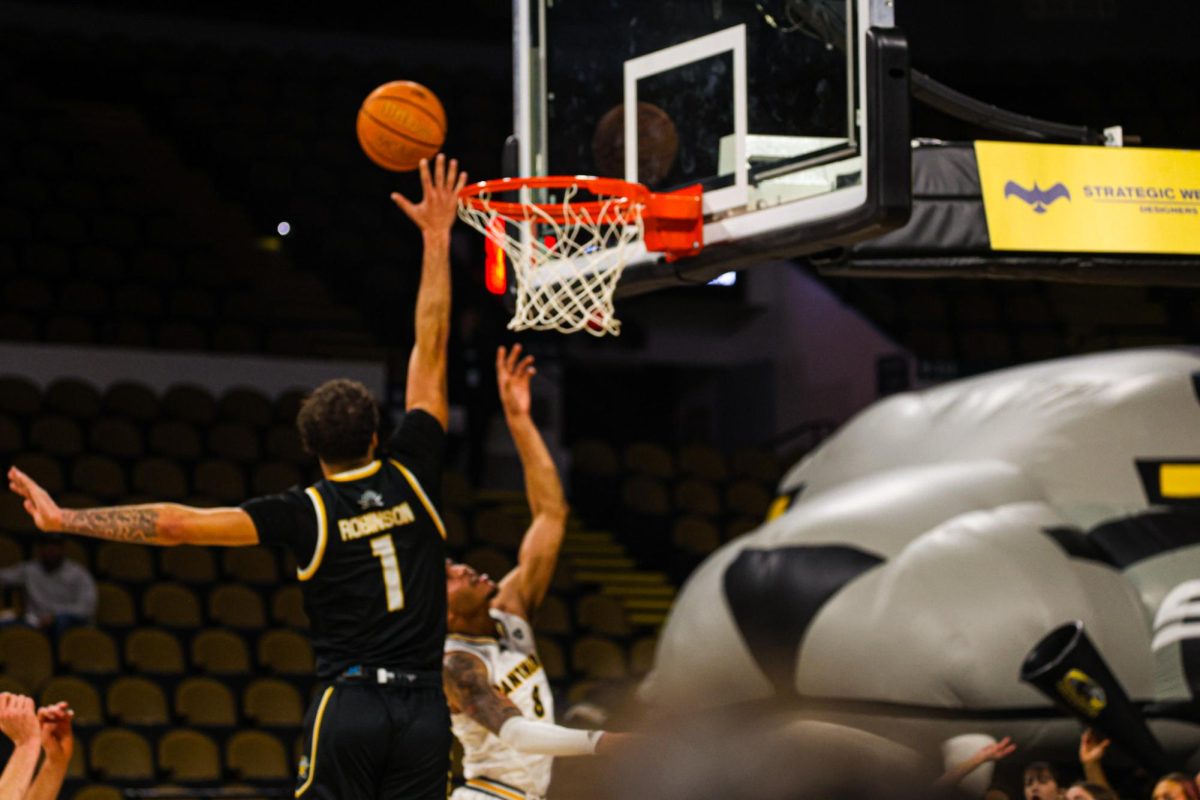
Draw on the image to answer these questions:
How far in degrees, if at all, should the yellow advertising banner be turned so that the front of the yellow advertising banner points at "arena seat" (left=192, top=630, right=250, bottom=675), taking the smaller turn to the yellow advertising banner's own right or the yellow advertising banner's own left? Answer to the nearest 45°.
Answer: approximately 135° to the yellow advertising banner's own right

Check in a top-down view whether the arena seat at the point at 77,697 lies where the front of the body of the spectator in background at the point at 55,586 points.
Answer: yes

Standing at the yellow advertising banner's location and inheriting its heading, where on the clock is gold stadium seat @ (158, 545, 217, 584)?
The gold stadium seat is roughly at 4 o'clock from the yellow advertising banner.

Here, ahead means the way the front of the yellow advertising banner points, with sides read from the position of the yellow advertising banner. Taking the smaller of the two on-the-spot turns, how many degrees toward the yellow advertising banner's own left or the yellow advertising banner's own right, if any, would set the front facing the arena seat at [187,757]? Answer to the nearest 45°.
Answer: approximately 135° to the yellow advertising banner's own right

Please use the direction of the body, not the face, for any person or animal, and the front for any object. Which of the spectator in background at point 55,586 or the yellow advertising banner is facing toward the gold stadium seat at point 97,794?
the spectator in background

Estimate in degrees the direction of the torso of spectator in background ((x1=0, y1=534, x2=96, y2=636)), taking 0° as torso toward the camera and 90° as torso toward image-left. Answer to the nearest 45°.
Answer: approximately 0°

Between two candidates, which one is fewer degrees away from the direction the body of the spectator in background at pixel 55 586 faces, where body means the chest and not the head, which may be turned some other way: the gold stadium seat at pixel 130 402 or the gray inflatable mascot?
the gray inflatable mascot

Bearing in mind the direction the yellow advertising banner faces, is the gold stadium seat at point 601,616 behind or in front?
behind

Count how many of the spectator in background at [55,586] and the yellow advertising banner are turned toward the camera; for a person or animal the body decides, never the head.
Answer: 2

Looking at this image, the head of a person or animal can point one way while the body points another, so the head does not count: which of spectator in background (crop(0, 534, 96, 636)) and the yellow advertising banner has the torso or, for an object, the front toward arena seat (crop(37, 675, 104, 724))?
the spectator in background

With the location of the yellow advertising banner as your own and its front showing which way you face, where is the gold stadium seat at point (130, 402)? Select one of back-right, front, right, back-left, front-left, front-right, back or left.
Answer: back-right

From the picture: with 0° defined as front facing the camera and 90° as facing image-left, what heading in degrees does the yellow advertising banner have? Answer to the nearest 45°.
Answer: approximately 0°
